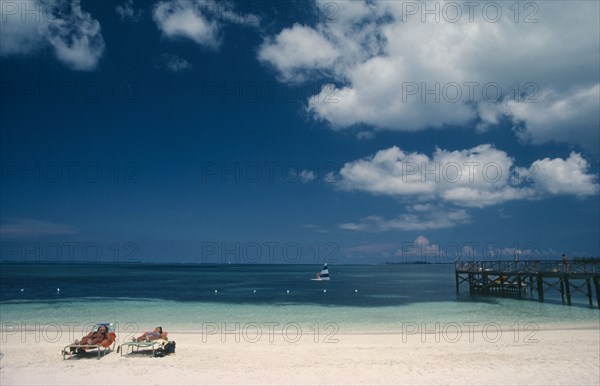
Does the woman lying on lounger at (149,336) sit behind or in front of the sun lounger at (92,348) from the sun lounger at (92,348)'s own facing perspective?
behind

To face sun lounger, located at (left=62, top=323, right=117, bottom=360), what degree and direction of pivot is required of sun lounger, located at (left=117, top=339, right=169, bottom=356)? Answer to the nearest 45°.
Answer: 0° — it already faces it

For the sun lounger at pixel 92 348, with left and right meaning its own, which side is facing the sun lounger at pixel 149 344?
back

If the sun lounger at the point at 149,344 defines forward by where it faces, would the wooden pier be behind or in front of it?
behind

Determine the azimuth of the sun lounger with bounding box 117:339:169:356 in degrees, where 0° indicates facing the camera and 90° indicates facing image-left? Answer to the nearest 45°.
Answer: approximately 90°

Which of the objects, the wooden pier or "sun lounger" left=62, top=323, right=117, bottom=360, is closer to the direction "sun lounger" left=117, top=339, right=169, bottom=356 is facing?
the sun lounger

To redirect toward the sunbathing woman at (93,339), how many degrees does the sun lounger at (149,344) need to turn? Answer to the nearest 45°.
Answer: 0° — it already faces them

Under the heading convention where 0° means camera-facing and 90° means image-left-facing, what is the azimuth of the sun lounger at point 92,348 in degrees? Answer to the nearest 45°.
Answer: approximately 90°

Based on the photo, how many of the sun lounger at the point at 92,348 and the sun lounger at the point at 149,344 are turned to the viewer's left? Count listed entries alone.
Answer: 2
